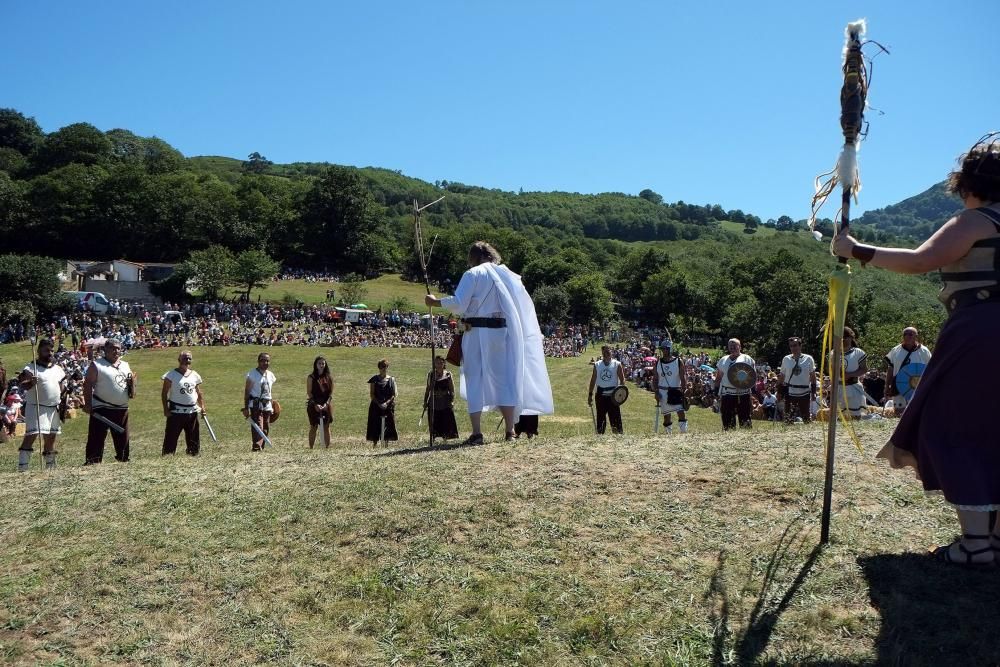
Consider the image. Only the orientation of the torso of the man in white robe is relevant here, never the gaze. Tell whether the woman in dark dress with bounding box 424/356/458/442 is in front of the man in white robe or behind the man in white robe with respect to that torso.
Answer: in front

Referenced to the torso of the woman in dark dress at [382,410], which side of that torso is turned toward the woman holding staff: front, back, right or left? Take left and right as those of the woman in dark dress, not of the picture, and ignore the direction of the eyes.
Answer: front

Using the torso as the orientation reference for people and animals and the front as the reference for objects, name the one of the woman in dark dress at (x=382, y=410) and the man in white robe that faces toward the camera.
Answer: the woman in dark dress

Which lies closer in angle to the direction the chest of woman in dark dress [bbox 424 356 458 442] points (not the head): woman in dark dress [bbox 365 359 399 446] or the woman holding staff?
the woman holding staff

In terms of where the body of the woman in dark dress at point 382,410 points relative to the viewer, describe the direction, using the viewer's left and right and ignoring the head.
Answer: facing the viewer

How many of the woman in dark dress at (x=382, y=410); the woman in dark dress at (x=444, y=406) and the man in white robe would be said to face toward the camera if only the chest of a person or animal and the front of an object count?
2

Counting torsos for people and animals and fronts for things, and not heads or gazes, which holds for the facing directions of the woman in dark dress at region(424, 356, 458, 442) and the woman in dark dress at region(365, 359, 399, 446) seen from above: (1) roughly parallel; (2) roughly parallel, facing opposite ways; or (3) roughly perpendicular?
roughly parallel

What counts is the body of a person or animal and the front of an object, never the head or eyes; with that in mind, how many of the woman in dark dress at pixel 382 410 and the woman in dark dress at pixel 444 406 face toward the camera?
2

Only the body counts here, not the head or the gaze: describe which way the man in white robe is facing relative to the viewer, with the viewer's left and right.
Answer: facing away from the viewer and to the left of the viewer

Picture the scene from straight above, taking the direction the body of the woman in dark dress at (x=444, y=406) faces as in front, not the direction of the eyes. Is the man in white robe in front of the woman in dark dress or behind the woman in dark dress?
in front

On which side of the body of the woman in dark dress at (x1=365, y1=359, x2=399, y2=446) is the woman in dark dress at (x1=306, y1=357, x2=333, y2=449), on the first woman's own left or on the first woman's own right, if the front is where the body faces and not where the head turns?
on the first woman's own right

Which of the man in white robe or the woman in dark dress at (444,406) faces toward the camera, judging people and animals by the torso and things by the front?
the woman in dark dress

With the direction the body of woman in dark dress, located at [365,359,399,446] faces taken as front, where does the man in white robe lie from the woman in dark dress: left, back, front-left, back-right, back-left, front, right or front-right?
front

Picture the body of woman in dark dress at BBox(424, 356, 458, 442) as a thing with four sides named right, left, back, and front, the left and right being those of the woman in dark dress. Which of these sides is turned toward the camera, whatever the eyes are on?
front

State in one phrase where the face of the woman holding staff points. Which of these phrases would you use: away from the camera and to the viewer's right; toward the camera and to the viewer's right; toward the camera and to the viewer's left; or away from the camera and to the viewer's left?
away from the camera and to the viewer's left

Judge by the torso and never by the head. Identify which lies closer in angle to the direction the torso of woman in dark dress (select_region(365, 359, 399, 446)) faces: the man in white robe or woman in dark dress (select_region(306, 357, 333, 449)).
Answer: the man in white robe
